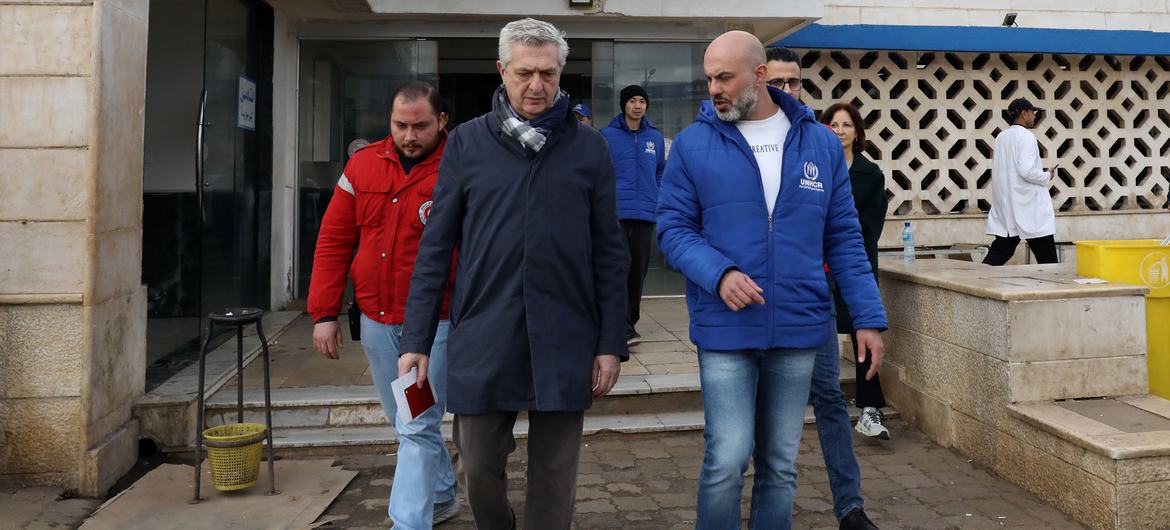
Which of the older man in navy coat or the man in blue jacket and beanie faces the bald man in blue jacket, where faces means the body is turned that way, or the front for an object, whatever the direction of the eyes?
the man in blue jacket and beanie

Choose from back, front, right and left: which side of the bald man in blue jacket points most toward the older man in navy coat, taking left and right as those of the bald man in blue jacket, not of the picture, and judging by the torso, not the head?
right

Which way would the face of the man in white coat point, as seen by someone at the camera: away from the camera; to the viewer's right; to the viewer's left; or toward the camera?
to the viewer's right

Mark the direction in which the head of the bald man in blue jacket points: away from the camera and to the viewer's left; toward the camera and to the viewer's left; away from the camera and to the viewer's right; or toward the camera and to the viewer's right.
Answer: toward the camera and to the viewer's left

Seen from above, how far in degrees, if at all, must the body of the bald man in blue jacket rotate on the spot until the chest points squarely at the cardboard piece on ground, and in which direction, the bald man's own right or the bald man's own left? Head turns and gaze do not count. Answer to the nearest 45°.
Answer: approximately 90° to the bald man's own right

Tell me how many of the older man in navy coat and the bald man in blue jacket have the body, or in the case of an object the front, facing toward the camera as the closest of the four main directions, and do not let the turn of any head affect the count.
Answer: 2

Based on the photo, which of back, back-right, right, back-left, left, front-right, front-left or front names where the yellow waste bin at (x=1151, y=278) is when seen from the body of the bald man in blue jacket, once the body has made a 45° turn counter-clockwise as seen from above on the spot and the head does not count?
left

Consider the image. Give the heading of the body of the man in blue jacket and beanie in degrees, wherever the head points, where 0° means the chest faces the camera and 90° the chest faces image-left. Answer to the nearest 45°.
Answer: approximately 0°

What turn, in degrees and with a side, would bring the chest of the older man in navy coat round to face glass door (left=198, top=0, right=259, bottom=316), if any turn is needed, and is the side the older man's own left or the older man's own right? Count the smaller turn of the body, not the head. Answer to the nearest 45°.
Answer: approximately 135° to the older man's own right

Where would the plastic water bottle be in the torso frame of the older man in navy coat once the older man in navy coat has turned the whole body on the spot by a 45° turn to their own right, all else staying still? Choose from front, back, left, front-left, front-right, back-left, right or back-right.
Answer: back
